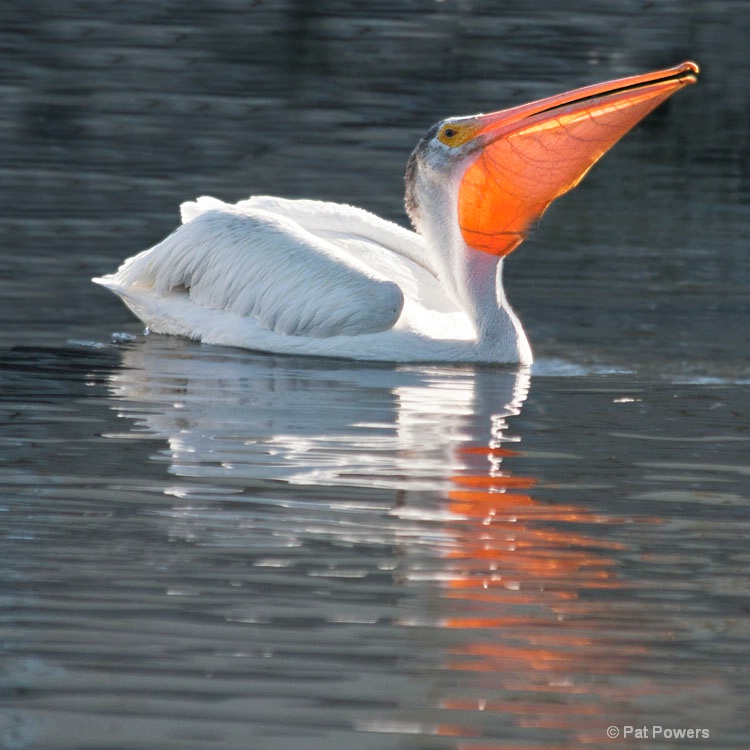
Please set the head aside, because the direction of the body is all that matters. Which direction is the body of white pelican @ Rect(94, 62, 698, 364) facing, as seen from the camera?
to the viewer's right
